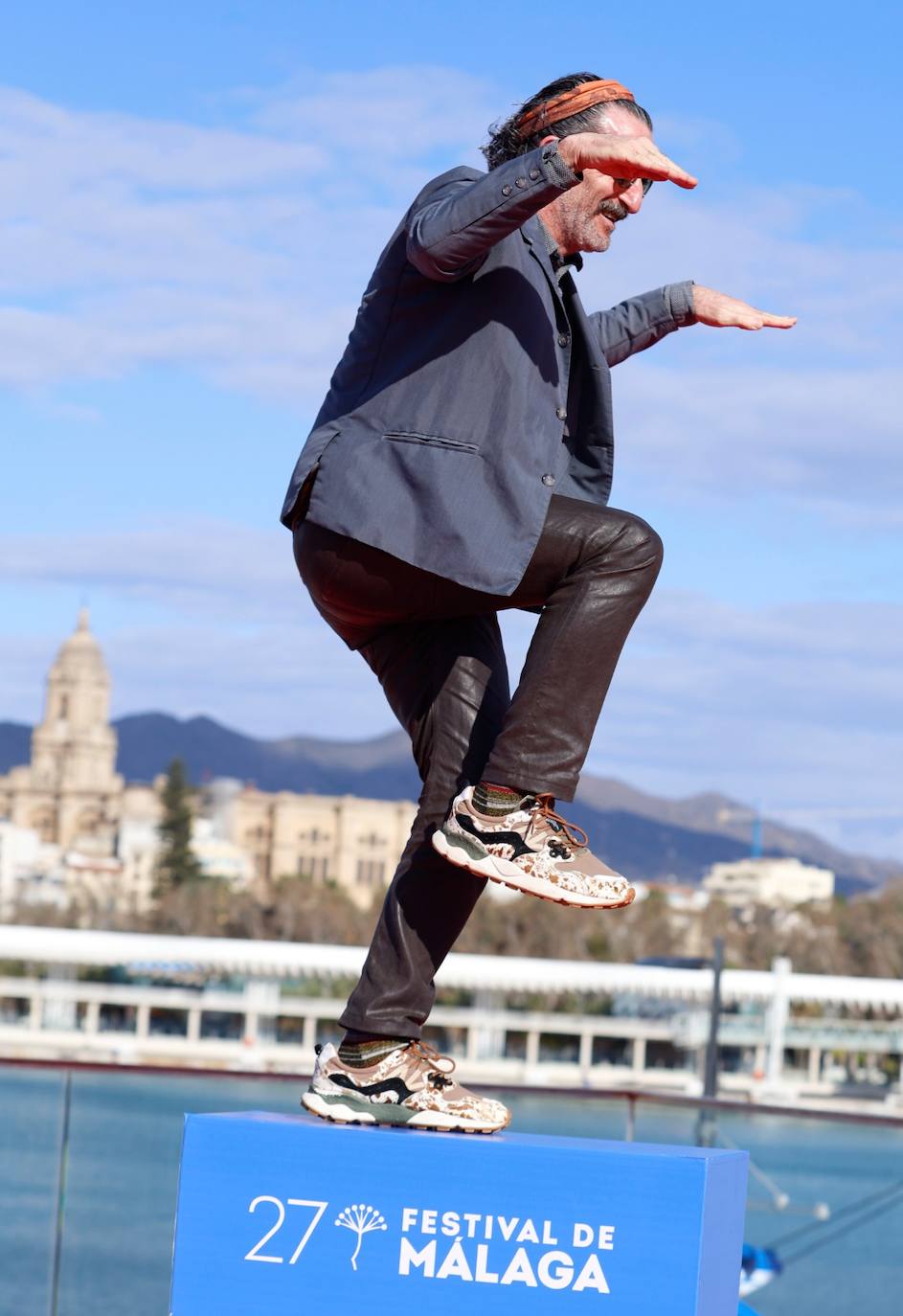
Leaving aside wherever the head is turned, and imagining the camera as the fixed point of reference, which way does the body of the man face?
to the viewer's right
